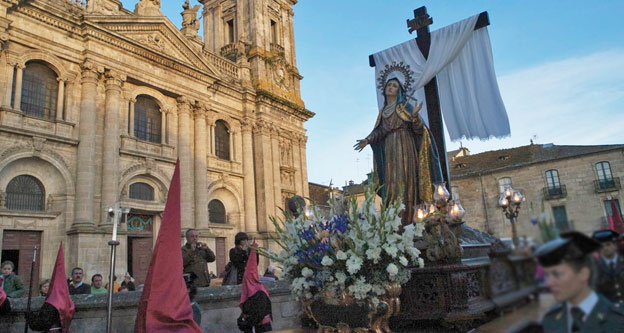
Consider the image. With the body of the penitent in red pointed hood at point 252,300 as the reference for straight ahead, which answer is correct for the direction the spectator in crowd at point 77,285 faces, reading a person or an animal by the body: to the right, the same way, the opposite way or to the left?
the opposite way

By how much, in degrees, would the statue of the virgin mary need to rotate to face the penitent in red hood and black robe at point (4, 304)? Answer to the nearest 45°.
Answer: approximately 45° to its right

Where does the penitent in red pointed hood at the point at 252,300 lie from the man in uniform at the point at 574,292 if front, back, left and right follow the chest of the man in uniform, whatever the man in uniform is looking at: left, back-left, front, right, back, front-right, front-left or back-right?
right

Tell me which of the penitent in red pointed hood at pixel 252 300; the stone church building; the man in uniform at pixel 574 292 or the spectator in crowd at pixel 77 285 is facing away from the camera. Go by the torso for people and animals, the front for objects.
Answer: the penitent in red pointed hood at pixel 252 300

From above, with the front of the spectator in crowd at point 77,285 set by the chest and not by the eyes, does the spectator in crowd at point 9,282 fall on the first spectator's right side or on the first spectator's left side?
on the first spectator's right side

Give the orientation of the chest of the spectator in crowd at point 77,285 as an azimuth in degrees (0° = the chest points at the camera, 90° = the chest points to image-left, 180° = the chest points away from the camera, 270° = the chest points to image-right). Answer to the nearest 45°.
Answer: approximately 0°

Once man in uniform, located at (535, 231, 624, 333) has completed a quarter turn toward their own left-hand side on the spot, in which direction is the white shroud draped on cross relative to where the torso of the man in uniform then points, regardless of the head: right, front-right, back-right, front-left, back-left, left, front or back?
back-left

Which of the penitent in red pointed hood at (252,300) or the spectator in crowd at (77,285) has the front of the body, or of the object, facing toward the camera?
the spectator in crowd at (77,285)

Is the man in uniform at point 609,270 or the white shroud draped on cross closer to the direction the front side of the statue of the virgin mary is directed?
the man in uniform

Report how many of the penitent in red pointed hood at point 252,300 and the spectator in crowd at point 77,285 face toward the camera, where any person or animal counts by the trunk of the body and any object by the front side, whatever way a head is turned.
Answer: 1

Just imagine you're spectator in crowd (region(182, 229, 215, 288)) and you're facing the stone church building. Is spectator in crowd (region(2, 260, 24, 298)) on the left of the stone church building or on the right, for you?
left

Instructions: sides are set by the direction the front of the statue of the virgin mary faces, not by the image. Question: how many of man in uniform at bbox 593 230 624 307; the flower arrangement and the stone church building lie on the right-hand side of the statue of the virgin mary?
1

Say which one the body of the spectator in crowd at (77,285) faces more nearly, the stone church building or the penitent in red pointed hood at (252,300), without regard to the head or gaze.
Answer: the penitent in red pointed hood

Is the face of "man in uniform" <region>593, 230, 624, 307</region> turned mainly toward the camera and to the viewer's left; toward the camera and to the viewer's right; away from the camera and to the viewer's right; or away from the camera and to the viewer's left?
toward the camera and to the viewer's left

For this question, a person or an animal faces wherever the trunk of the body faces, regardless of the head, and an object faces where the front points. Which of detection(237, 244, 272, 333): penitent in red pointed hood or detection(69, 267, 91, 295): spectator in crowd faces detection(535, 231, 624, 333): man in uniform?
detection(69, 267, 91, 295): spectator in crowd

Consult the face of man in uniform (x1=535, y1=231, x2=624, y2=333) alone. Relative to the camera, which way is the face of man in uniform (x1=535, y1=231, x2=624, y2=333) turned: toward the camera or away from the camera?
toward the camera

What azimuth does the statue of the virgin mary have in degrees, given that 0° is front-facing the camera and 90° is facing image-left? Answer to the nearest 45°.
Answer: approximately 45°
